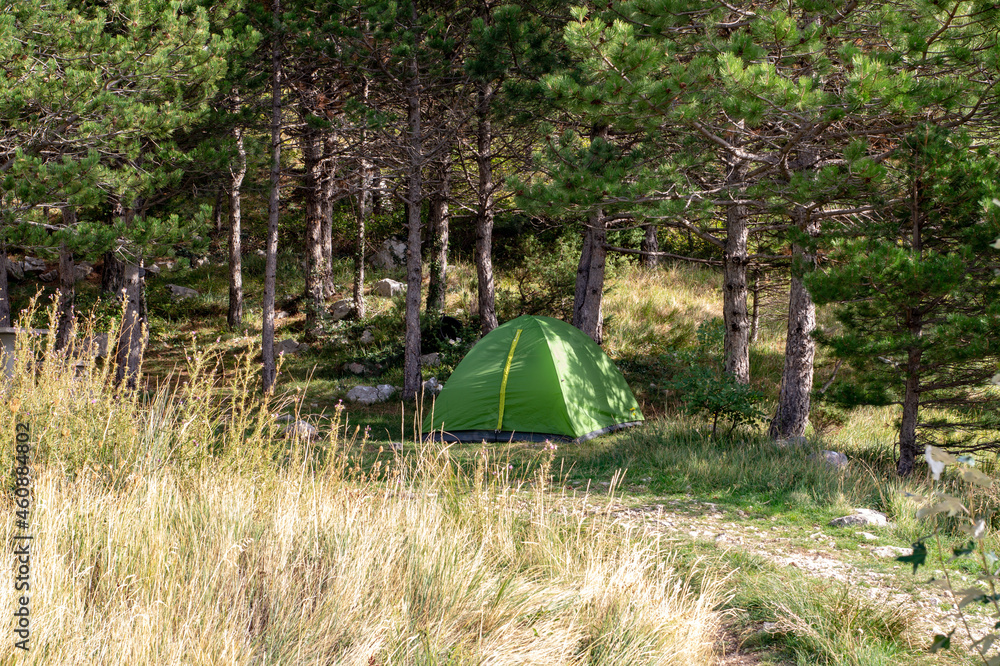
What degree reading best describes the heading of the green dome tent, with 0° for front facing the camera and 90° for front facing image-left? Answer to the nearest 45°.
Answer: approximately 45°

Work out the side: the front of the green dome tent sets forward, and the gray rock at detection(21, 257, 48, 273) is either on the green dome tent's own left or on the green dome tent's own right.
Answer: on the green dome tent's own right

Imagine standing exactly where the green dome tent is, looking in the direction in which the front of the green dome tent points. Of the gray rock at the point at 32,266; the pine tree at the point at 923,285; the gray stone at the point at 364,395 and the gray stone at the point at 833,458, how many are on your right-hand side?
2

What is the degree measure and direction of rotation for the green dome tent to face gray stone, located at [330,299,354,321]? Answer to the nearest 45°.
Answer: approximately 90° to its right

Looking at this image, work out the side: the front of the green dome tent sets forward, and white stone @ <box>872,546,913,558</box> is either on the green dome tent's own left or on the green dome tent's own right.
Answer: on the green dome tent's own left

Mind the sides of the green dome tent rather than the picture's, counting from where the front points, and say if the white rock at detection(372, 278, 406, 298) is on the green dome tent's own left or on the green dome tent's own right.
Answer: on the green dome tent's own right

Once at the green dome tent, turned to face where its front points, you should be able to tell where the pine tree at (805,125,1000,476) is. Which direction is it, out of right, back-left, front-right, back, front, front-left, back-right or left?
left

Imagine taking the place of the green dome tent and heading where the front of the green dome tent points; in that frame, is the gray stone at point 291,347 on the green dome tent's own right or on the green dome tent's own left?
on the green dome tent's own right

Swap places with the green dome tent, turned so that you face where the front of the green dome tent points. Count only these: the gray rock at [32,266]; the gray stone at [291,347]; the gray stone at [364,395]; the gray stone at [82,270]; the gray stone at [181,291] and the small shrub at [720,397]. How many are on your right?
5

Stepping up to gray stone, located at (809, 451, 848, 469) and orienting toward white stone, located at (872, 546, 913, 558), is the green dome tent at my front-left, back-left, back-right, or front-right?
back-right

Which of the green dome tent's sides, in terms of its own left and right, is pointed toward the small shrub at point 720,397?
left
